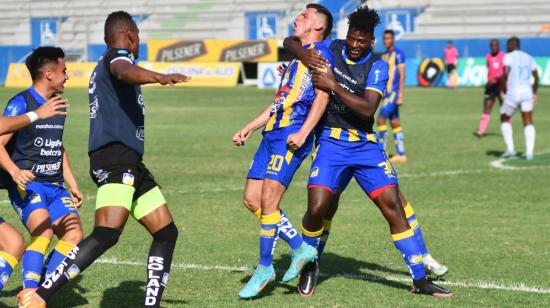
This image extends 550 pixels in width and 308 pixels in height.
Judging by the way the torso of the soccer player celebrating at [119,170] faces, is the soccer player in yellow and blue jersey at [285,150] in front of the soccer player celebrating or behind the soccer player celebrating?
in front

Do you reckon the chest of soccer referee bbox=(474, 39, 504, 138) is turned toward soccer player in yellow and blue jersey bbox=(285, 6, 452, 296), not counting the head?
yes

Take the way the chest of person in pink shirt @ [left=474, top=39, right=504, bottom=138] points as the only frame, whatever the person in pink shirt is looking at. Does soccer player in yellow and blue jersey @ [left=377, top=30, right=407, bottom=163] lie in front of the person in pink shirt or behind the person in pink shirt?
in front

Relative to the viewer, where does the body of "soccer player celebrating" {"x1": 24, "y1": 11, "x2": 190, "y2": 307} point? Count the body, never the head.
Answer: to the viewer's right

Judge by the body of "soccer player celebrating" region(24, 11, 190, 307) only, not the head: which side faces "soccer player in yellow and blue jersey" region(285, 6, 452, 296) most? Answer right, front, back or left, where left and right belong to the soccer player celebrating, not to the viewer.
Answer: front

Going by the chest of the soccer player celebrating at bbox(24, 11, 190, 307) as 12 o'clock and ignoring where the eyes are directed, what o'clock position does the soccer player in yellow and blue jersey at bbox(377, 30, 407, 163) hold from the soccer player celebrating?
The soccer player in yellow and blue jersey is roughly at 10 o'clock from the soccer player celebrating.

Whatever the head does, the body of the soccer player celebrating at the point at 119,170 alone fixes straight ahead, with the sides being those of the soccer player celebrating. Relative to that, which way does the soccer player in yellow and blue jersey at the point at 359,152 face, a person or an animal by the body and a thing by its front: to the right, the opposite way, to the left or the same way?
to the right

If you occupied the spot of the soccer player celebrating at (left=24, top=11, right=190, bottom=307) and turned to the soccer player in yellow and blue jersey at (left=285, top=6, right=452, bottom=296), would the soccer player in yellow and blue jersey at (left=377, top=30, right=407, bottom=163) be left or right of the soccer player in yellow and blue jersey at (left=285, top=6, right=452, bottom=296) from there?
left

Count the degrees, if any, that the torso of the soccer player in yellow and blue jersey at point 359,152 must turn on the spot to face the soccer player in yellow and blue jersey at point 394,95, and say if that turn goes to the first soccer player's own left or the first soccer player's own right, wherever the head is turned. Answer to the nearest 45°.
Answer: approximately 180°

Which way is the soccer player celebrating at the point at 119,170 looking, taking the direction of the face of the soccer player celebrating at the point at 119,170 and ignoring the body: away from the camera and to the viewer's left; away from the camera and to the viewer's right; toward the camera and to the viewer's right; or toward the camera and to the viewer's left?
away from the camera and to the viewer's right

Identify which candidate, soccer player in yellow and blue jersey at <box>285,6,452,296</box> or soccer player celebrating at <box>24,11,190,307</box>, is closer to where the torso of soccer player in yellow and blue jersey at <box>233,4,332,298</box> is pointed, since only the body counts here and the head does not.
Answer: the soccer player celebrating

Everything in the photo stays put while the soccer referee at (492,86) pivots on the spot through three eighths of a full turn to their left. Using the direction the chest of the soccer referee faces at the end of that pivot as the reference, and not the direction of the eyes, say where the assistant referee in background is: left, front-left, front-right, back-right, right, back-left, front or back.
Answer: front-left

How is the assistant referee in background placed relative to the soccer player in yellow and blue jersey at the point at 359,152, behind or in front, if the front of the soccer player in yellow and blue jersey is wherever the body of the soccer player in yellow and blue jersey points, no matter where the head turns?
behind

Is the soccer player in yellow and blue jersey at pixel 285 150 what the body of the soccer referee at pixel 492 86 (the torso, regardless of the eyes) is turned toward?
yes
